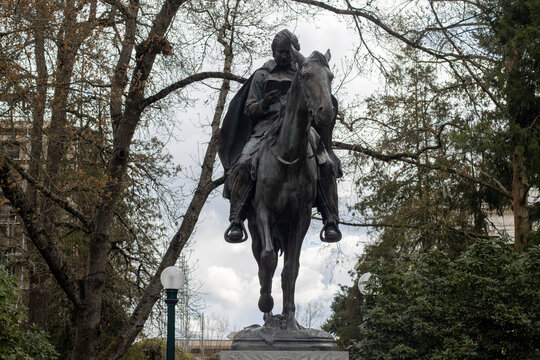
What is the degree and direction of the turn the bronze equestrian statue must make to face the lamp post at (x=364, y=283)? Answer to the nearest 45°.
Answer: approximately 180°

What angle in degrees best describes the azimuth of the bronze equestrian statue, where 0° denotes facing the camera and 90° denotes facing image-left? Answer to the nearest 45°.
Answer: approximately 0°
